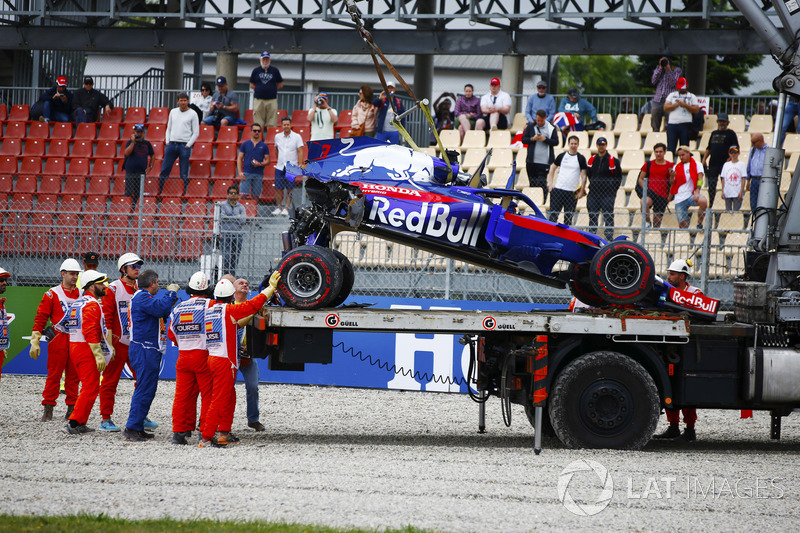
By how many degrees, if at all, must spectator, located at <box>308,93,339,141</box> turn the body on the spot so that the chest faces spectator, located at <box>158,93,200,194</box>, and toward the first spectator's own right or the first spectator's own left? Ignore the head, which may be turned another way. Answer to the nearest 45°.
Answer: approximately 90° to the first spectator's own right

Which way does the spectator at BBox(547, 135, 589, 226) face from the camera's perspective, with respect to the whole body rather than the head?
toward the camera

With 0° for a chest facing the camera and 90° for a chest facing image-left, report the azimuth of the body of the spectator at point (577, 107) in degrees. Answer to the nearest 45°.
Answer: approximately 45°

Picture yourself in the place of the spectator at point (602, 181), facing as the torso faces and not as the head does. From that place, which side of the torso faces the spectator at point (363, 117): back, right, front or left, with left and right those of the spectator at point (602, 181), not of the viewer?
right

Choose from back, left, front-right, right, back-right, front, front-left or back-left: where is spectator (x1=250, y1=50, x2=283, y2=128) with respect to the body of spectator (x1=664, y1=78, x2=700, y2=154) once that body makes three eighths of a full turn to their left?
back-left

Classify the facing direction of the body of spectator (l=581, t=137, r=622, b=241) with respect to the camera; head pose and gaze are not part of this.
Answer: toward the camera

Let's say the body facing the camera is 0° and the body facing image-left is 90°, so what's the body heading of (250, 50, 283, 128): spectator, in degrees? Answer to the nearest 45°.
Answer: approximately 0°

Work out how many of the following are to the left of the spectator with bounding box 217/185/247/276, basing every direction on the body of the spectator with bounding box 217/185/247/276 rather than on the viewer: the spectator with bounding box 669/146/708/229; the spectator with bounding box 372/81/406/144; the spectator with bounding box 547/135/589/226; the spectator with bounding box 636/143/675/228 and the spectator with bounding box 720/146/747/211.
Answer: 5

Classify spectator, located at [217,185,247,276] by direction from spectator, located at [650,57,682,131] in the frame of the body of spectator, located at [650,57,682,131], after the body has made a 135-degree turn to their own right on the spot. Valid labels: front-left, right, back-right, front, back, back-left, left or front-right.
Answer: left

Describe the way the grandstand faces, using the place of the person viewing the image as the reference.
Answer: facing the viewer

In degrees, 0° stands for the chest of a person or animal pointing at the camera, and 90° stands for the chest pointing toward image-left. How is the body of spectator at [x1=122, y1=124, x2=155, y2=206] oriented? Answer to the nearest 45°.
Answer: approximately 0°

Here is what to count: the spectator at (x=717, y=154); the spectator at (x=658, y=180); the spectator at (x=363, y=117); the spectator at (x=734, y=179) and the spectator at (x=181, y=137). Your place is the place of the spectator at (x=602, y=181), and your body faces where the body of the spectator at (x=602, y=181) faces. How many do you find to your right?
2

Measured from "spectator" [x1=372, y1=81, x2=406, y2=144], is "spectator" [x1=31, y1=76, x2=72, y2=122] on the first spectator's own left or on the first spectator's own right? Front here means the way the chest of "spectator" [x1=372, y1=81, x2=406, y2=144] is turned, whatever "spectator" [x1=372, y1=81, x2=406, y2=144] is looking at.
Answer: on the first spectator's own right

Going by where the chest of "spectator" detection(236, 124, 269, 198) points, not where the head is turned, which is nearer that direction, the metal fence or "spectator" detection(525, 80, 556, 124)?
the metal fence

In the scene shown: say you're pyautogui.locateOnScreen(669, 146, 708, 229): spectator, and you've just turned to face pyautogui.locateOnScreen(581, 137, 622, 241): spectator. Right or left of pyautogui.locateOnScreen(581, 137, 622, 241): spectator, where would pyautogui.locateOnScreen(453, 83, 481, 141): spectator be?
right

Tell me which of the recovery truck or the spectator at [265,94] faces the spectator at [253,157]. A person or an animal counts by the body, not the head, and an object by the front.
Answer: the spectator at [265,94]

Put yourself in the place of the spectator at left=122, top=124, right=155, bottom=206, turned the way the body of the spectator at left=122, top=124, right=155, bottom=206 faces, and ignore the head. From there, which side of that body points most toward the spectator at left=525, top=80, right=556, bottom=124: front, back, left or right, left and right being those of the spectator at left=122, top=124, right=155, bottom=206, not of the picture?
left

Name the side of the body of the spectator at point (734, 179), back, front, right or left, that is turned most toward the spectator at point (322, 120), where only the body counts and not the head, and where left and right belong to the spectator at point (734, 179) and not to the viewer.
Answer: right
